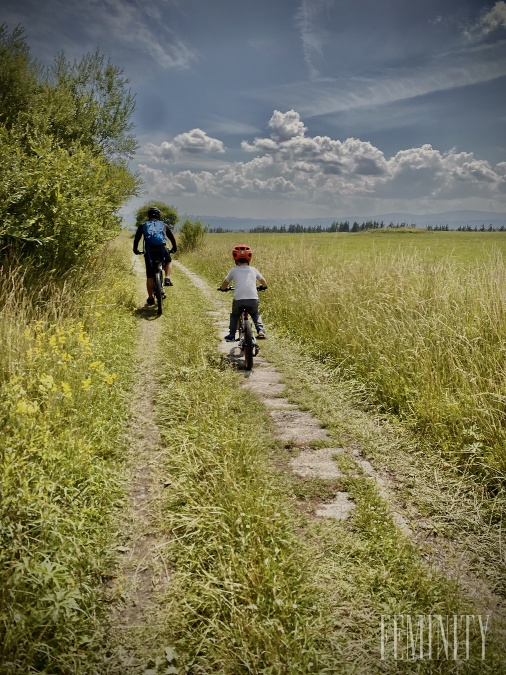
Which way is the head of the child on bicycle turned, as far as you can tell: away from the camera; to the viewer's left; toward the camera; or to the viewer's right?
away from the camera

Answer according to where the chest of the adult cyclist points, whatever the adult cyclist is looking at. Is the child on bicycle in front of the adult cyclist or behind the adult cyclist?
behind

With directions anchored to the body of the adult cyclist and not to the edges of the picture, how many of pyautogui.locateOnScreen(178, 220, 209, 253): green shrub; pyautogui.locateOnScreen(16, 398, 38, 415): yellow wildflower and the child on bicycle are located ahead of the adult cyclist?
1

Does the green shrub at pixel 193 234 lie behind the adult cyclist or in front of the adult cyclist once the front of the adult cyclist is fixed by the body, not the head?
in front

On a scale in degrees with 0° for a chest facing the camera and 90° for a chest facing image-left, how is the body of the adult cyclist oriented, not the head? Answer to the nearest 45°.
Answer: approximately 180°

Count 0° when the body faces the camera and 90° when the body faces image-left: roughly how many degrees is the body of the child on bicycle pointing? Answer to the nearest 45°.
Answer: approximately 180°

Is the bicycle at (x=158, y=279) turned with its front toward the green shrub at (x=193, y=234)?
yes

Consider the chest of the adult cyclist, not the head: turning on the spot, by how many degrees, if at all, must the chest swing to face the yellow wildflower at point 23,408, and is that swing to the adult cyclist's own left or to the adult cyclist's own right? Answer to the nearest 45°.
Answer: approximately 180°

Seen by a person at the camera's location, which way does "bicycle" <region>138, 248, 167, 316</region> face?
facing away from the viewer

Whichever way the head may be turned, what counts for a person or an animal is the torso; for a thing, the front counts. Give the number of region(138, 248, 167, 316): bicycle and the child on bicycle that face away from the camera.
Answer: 2
